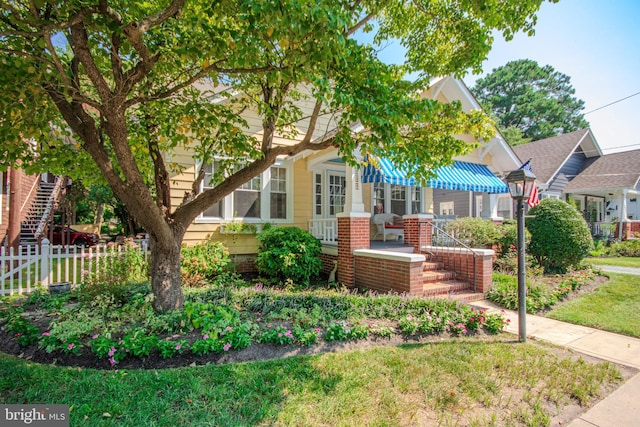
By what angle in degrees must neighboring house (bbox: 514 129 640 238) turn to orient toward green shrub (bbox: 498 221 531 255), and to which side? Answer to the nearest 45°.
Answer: approximately 45° to its right

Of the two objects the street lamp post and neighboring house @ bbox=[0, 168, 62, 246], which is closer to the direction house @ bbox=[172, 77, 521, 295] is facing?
the street lamp post

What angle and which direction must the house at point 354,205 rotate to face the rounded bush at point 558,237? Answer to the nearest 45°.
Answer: approximately 45° to its left

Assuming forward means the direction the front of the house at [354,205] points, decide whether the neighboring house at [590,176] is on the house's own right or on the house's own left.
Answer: on the house's own left

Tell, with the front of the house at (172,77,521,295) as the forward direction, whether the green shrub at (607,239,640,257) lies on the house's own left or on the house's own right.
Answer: on the house's own left

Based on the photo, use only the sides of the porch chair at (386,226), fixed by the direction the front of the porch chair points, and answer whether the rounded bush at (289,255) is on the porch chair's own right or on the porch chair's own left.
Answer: on the porch chair's own right

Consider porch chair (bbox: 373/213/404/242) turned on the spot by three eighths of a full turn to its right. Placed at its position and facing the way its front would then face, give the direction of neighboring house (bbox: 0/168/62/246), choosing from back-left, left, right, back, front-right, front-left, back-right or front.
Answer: front
